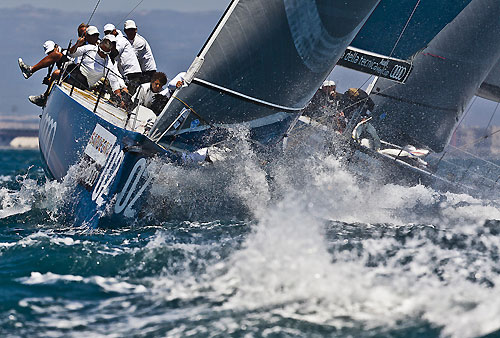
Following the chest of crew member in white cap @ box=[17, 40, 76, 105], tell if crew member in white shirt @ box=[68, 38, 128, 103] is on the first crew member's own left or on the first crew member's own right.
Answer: on the first crew member's own left

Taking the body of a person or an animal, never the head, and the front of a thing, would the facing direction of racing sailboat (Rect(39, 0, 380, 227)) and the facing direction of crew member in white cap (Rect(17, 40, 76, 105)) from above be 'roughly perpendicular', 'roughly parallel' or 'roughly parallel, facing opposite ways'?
roughly perpendicular

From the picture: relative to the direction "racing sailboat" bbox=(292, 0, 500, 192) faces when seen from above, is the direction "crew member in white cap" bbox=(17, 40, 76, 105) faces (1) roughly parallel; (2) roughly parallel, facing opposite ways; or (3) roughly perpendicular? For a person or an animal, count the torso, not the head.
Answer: roughly perpendicular

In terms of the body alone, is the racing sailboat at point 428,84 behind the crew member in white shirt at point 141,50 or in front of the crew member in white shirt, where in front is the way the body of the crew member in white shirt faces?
behind

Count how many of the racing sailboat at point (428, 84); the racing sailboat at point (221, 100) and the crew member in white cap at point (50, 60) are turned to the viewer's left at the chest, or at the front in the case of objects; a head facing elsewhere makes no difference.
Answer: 1

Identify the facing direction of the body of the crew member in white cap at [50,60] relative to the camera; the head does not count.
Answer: to the viewer's left

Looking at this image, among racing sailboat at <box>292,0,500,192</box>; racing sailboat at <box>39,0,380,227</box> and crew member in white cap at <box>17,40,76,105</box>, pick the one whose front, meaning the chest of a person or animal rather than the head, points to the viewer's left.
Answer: the crew member in white cap

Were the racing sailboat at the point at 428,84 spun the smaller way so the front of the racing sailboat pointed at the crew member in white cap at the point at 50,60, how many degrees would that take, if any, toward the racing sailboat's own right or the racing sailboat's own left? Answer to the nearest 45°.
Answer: approximately 90° to the racing sailboat's own right

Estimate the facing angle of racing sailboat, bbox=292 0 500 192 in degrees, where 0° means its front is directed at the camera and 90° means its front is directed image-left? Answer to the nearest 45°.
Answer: approximately 315°

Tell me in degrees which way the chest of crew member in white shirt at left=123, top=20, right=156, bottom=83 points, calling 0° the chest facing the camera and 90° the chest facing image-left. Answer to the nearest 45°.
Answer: approximately 45°

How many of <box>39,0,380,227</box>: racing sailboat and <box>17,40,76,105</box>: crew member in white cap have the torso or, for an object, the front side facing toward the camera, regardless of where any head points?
1
